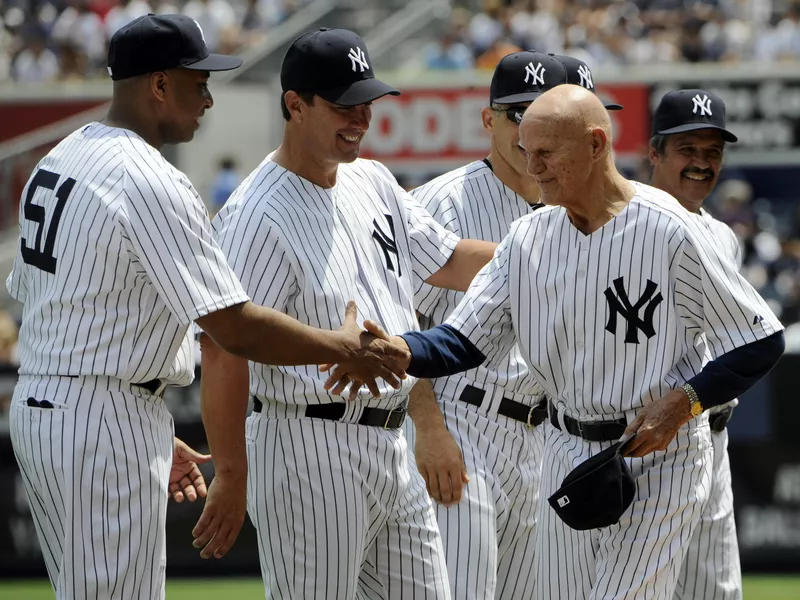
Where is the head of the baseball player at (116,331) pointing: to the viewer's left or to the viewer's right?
to the viewer's right

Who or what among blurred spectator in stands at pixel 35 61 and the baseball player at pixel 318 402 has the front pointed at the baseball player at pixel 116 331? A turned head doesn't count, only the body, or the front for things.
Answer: the blurred spectator in stands

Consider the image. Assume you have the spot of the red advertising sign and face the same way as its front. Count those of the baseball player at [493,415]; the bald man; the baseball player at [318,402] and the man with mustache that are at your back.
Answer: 0

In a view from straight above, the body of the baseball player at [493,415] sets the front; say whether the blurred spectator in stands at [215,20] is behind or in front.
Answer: behind

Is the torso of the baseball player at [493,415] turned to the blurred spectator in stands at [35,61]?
no

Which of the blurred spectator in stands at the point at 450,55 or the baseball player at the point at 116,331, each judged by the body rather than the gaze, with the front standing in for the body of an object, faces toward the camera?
the blurred spectator in stands

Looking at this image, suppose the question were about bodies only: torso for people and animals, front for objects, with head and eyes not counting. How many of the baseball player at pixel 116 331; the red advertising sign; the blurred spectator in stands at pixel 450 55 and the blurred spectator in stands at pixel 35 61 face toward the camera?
3

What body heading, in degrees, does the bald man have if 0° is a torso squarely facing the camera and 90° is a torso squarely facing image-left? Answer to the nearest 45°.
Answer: approximately 45°

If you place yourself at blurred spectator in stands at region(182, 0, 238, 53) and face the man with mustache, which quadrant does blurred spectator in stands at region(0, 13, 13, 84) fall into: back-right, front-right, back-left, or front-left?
back-right

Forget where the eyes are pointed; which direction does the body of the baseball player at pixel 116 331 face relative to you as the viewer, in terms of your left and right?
facing away from the viewer and to the right of the viewer

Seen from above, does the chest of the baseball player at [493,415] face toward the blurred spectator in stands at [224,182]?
no

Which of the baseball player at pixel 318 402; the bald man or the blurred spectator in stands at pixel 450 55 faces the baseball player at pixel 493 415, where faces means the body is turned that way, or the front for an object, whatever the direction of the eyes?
the blurred spectator in stands

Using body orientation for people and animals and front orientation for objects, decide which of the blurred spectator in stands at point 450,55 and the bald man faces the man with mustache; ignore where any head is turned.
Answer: the blurred spectator in stands

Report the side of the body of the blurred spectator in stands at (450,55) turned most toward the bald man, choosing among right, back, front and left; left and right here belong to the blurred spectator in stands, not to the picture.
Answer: front

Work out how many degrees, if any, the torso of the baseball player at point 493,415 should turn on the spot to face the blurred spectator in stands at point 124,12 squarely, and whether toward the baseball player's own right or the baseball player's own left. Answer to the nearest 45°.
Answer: approximately 180°

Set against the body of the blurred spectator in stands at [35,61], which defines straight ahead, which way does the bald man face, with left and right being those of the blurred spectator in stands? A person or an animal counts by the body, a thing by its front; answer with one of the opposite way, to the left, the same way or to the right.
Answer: to the right

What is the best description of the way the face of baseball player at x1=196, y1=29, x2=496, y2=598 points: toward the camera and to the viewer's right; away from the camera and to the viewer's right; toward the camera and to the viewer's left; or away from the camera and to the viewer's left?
toward the camera and to the viewer's right

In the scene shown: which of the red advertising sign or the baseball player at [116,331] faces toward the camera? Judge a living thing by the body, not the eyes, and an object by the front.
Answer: the red advertising sign

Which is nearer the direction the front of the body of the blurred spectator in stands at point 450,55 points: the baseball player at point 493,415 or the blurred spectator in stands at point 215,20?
the baseball player

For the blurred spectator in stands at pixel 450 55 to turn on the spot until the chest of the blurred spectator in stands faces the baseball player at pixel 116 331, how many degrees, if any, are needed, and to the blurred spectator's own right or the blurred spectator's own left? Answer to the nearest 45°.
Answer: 0° — they already face them

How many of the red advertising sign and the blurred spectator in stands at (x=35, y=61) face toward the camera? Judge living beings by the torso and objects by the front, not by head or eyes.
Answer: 2

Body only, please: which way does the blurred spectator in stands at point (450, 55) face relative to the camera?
toward the camera
